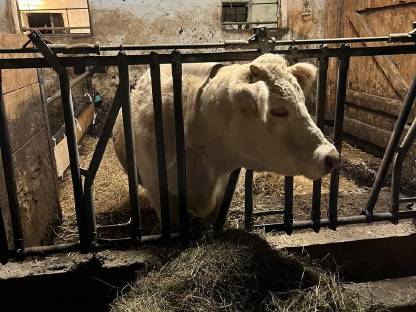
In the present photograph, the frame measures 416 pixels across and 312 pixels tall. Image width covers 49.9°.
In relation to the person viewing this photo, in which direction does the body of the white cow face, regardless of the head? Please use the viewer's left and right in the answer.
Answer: facing the viewer and to the right of the viewer
